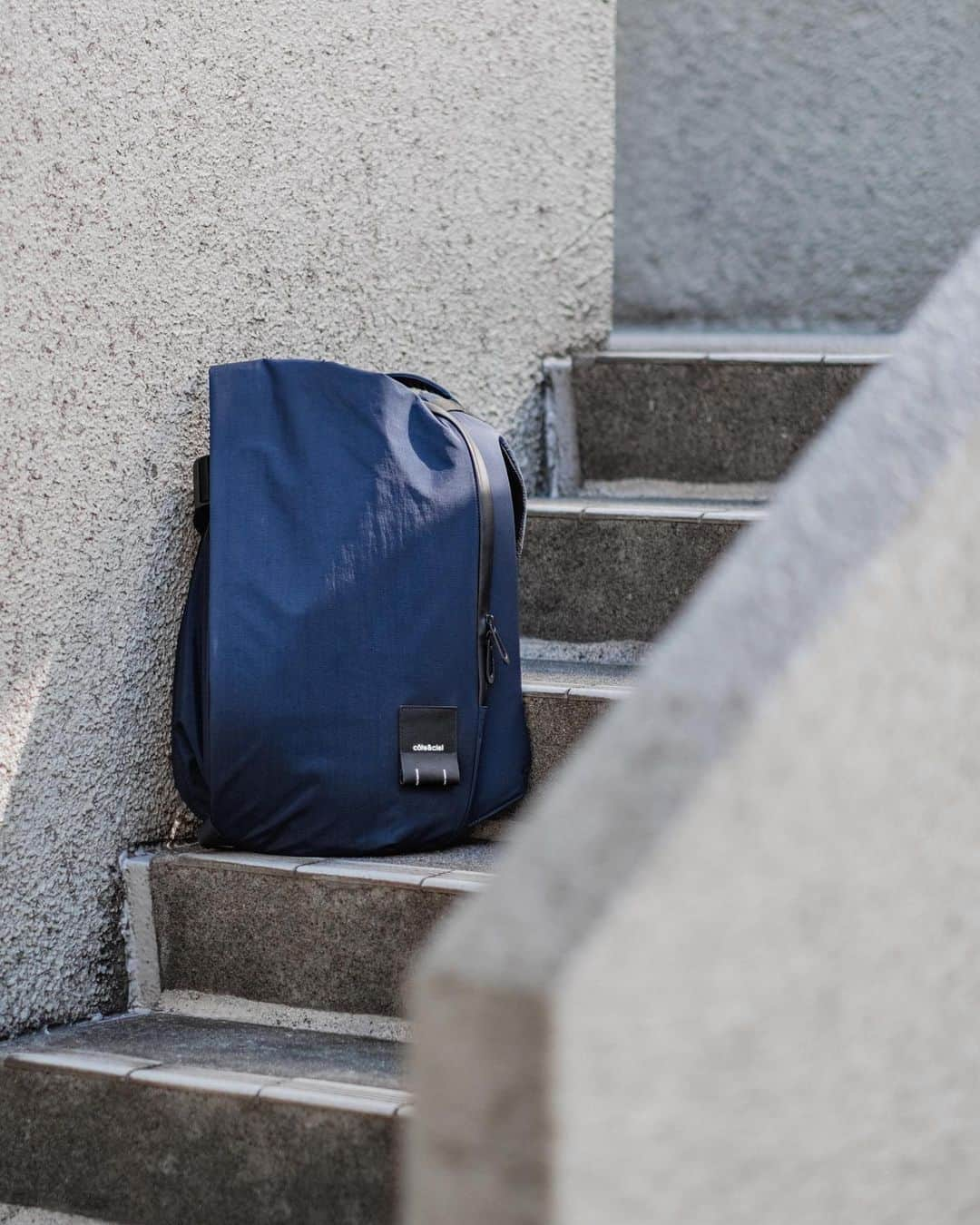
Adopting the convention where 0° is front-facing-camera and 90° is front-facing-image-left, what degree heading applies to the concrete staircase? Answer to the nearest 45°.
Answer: approximately 45°

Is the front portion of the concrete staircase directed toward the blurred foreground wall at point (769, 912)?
no
